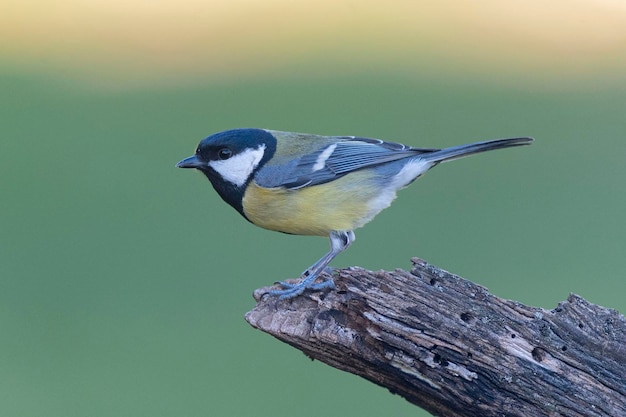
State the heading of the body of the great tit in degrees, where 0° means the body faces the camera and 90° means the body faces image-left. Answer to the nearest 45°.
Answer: approximately 90°
